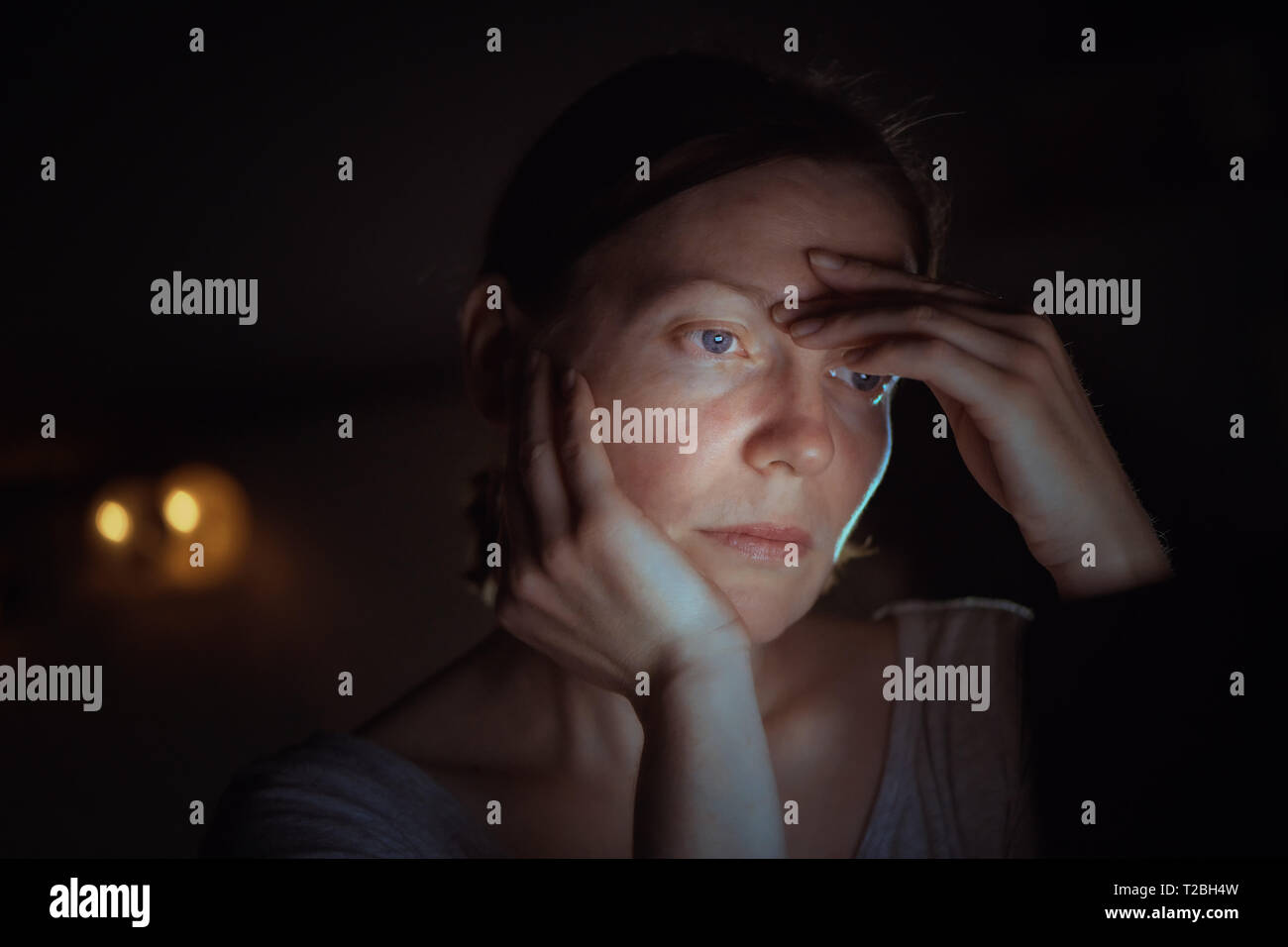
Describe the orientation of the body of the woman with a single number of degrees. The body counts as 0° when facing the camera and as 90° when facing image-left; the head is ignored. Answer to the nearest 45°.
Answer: approximately 315°
